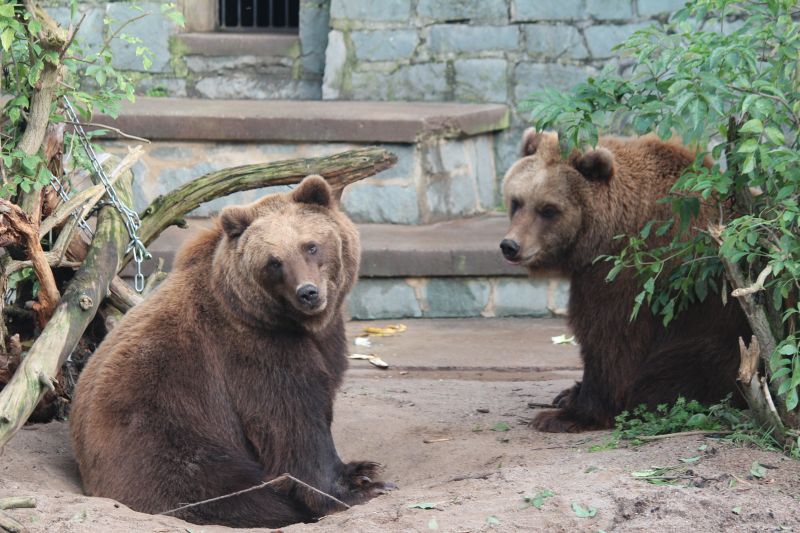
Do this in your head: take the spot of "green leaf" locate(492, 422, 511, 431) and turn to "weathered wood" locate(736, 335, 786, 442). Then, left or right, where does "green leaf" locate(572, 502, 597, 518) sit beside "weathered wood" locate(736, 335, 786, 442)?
right

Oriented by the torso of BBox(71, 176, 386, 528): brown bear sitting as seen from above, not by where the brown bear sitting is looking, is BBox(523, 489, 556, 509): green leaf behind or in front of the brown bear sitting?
in front

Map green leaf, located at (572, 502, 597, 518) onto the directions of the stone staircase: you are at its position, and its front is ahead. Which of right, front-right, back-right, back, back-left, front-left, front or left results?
front

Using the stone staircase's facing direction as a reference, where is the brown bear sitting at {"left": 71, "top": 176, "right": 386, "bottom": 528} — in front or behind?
in front

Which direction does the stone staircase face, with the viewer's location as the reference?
facing the viewer

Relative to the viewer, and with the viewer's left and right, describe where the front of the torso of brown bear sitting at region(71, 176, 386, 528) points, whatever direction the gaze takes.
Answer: facing the viewer and to the right of the viewer

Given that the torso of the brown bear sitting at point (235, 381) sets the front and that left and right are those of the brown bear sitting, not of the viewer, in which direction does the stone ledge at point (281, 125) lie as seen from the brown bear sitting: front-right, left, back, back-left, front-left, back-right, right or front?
back-left

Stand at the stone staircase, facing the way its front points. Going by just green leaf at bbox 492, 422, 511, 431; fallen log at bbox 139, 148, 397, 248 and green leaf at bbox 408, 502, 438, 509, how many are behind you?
0

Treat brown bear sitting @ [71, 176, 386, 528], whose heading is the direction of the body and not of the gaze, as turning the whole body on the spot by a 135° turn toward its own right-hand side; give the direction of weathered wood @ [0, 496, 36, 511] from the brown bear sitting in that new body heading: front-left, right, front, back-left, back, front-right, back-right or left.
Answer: front-left

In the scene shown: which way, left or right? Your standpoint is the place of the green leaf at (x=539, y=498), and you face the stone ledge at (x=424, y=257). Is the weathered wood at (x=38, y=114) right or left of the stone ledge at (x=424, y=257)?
left

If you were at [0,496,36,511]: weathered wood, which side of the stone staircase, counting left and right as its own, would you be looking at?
front

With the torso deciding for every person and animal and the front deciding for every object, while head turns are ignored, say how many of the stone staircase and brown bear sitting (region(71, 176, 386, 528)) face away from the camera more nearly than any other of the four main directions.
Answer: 0

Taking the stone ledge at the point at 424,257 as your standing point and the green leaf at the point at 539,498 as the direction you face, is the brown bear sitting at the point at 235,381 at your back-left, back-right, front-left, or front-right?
front-right
